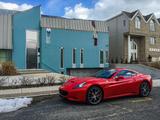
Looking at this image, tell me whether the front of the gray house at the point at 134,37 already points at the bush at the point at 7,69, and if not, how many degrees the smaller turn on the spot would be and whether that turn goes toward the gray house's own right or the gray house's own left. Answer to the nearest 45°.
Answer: approximately 45° to the gray house's own right

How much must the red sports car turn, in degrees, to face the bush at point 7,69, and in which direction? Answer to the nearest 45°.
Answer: approximately 90° to its right

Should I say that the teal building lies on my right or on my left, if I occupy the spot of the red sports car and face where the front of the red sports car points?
on my right

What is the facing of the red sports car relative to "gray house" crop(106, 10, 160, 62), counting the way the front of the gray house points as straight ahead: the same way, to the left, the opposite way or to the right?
to the right

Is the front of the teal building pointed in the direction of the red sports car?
yes

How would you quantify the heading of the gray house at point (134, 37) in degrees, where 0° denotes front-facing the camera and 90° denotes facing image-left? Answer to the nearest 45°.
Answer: approximately 315°

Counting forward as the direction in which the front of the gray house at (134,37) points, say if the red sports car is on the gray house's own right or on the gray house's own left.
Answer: on the gray house's own right
